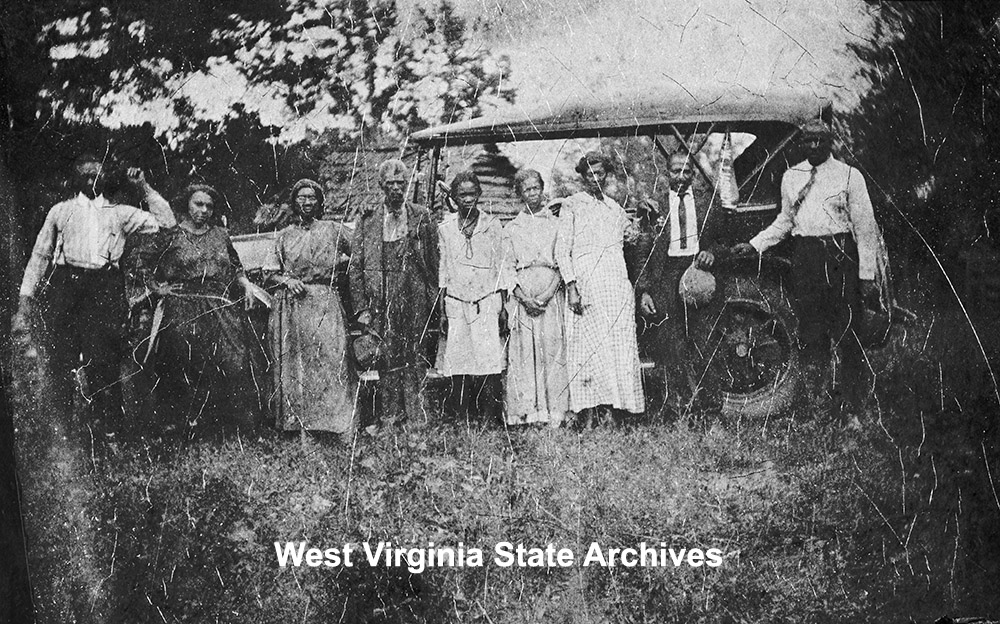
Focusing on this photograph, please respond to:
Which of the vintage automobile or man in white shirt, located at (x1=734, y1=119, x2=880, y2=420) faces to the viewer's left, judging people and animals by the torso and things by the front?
the vintage automobile

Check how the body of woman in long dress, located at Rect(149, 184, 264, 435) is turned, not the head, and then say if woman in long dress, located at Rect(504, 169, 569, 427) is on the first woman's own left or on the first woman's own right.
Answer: on the first woman's own left

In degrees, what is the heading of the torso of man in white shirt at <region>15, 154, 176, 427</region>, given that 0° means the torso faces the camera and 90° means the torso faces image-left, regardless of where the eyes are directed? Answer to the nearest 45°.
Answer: approximately 0°

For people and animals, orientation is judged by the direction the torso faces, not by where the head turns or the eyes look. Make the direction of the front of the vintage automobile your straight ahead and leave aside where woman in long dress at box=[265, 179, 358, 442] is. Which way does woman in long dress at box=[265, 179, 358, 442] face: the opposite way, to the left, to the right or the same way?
to the left

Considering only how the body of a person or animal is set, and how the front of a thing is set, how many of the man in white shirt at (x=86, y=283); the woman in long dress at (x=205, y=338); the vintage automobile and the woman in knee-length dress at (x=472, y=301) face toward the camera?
3

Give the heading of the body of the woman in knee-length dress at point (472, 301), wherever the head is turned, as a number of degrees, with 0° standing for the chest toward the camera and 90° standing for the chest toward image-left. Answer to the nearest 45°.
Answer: approximately 0°
